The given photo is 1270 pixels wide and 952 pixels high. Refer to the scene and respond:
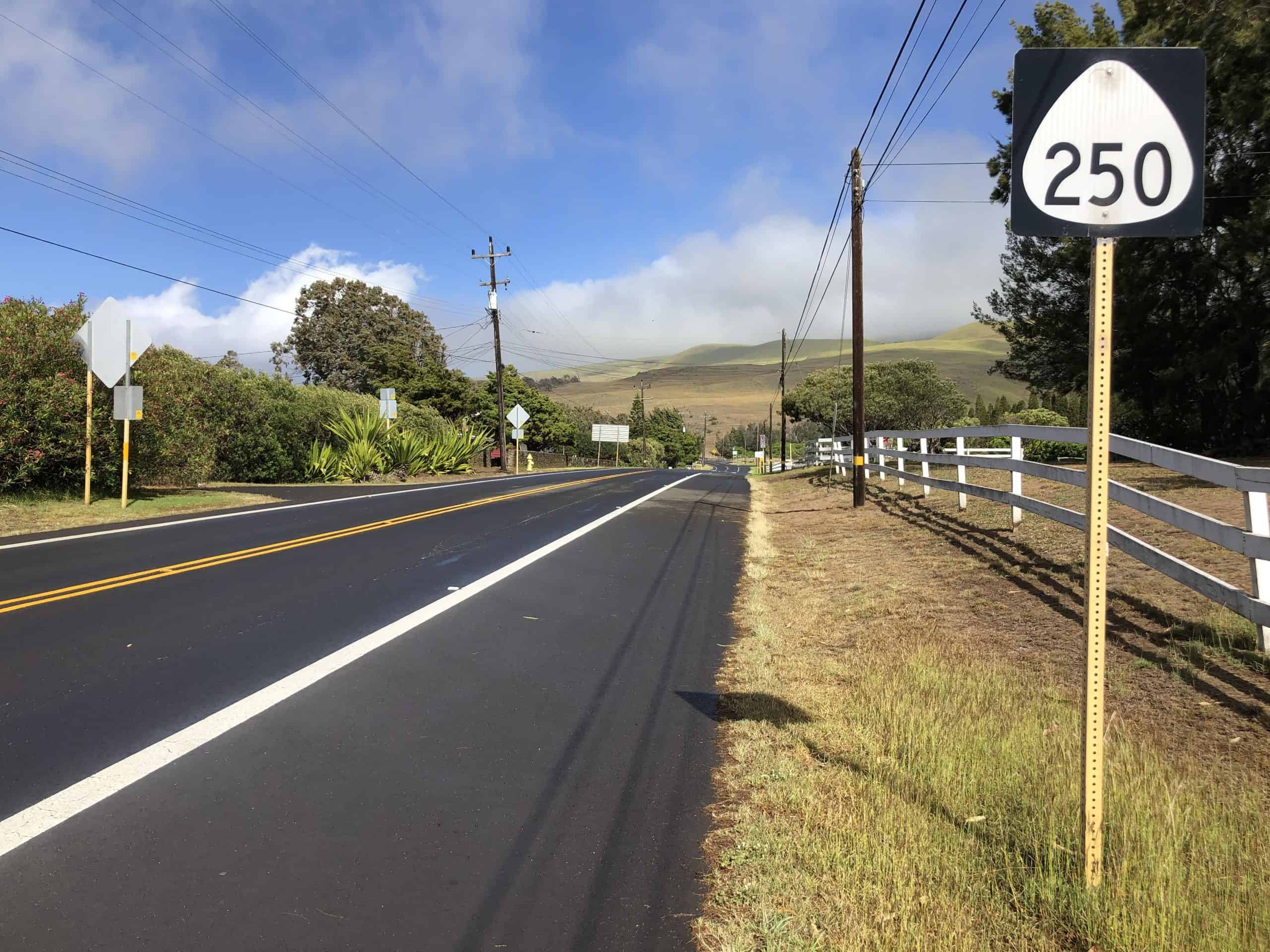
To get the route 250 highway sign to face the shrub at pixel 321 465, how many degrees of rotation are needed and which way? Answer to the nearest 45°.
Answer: approximately 135° to its right

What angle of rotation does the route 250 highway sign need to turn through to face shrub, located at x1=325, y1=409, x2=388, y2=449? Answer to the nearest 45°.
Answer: approximately 135° to its right

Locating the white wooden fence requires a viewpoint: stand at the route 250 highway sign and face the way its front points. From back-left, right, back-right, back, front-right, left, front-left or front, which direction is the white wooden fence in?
back

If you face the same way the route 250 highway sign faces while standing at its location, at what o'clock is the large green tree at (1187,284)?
The large green tree is roughly at 6 o'clock from the route 250 highway sign.

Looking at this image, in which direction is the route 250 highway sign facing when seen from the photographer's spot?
facing the viewer

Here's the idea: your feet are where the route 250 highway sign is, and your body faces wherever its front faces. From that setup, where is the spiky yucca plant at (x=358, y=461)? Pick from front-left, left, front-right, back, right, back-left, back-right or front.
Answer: back-right

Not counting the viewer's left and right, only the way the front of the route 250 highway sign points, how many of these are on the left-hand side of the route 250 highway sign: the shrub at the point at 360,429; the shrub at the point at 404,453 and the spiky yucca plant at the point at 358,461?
0

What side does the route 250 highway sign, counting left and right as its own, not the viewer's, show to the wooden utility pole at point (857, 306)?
back

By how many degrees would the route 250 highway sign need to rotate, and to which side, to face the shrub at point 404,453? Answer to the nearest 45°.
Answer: approximately 135° to its right

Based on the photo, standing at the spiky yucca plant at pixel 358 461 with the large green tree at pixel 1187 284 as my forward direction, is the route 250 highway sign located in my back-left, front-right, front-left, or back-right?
front-right
